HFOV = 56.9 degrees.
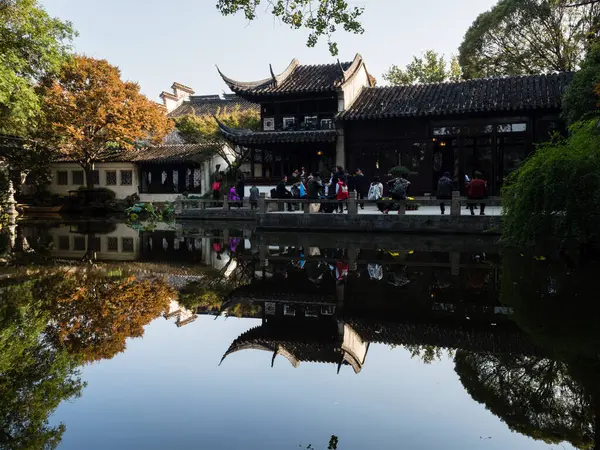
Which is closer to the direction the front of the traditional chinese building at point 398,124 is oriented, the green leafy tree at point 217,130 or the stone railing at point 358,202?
the stone railing

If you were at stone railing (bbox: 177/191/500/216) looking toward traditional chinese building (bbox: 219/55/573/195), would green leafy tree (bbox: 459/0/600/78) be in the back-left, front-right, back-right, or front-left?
front-right

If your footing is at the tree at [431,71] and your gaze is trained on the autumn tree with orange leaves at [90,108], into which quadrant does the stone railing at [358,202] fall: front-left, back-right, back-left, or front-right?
front-left

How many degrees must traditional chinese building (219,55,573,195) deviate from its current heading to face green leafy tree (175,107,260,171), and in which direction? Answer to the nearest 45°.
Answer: approximately 135° to its right

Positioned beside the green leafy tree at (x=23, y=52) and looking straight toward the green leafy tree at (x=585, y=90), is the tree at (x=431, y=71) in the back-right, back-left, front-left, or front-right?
front-left

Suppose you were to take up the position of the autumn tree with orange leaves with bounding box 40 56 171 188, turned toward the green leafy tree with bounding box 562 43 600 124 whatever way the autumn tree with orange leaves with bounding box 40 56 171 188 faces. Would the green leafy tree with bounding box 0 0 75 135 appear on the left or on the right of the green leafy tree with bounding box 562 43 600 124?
right

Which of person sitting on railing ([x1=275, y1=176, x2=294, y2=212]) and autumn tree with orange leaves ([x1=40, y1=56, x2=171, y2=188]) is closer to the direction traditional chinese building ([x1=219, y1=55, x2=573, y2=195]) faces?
the person sitting on railing

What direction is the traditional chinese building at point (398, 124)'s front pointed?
toward the camera

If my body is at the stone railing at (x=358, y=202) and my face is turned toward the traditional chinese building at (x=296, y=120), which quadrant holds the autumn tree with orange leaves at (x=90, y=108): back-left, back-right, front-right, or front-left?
front-left

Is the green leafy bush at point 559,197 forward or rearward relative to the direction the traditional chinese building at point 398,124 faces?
forward

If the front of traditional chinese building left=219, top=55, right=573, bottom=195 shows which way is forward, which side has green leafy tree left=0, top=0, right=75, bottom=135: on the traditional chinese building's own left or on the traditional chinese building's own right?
on the traditional chinese building's own right

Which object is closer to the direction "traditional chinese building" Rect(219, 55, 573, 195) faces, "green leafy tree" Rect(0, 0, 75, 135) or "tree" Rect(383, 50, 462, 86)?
the green leafy tree

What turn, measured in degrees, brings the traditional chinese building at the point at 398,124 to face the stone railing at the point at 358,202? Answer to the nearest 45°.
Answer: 0° — it already faces it

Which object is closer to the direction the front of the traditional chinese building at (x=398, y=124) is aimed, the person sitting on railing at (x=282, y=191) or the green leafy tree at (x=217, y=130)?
the person sitting on railing

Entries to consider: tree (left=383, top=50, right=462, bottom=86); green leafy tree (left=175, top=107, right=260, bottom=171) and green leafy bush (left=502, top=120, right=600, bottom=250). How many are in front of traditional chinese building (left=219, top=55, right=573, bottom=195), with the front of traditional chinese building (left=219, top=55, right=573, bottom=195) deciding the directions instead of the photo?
1

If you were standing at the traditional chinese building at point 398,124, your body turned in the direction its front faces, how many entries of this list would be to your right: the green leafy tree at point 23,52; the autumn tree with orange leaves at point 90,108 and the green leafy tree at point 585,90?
2

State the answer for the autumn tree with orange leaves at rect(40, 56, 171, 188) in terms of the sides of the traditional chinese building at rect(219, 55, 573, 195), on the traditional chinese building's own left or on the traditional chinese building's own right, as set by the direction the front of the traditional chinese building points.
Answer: on the traditional chinese building's own right

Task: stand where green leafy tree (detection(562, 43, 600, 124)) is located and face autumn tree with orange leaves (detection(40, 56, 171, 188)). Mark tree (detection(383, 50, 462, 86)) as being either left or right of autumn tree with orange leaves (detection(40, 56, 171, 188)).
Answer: right
